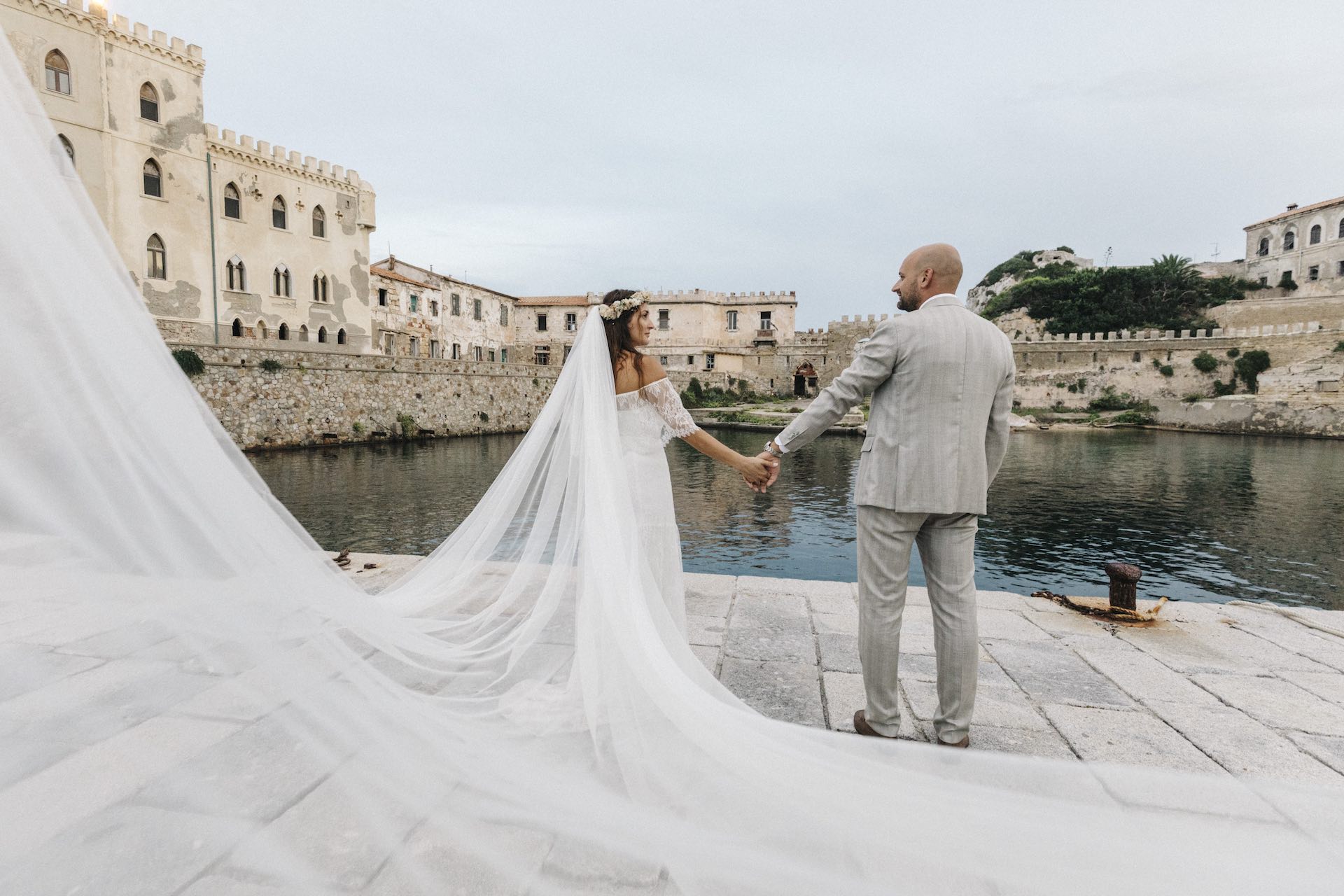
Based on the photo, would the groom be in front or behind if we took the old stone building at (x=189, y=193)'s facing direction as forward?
in front

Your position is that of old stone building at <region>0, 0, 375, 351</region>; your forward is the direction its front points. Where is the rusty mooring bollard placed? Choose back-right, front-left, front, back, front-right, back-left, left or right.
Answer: front-right

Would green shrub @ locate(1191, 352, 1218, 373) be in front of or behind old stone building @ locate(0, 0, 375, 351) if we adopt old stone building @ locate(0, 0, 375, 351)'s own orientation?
in front

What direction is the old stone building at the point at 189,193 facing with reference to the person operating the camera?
facing the viewer and to the right of the viewer

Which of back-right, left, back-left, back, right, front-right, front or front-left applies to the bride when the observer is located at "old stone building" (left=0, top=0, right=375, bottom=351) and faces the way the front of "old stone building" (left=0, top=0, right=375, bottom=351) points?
front-right

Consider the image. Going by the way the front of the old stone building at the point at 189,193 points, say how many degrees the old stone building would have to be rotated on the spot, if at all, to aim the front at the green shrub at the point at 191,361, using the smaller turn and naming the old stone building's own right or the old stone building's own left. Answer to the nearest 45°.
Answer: approximately 45° to the old stone building's own right

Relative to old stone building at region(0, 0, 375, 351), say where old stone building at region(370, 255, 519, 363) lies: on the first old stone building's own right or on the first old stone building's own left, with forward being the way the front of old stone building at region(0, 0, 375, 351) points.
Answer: on the first old stone building's own left

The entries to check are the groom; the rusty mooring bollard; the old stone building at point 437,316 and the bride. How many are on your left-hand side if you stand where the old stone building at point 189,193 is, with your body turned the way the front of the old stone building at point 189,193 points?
1

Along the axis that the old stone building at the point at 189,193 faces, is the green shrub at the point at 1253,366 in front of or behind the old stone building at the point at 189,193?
in front

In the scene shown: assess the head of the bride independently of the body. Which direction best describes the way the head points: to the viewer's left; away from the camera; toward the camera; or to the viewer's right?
to the viewer's right

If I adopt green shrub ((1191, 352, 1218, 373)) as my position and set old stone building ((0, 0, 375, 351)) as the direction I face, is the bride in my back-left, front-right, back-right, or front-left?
front-left
